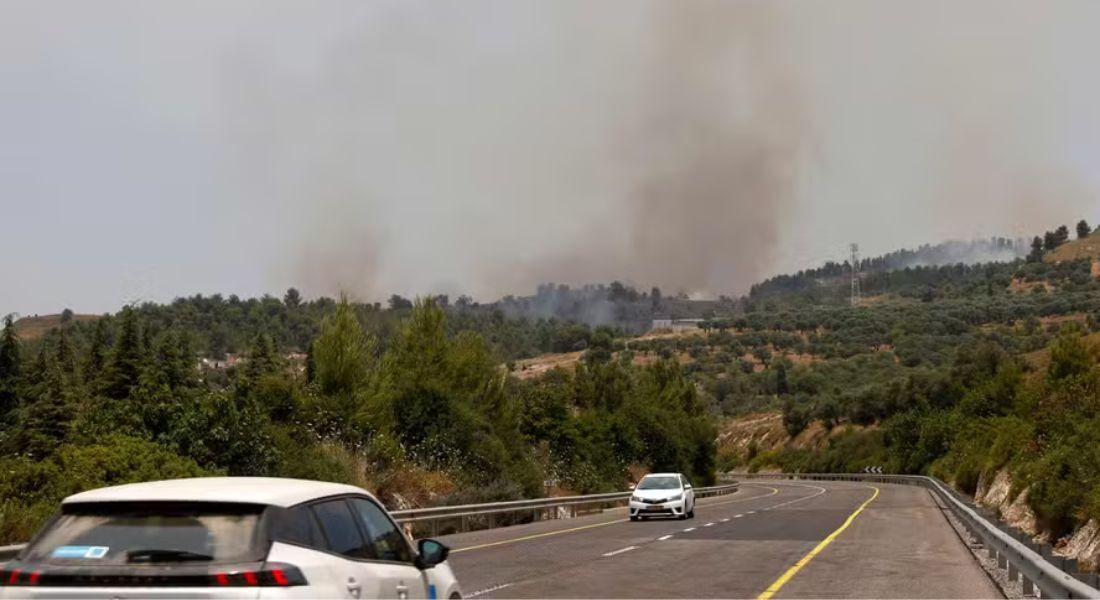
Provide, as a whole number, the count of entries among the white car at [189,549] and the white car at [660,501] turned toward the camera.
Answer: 1

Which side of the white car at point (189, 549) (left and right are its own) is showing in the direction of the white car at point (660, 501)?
front

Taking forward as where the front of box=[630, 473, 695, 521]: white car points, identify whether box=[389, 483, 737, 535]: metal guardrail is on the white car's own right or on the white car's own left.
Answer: on the white car's own right

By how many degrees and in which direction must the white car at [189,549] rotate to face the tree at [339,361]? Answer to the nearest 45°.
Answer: approximately 45° to its left

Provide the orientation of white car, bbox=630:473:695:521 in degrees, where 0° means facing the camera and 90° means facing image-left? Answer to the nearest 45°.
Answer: approximately 0°

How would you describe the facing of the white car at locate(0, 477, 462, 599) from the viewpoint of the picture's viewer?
facing away from the viewer and to the right of the viewer

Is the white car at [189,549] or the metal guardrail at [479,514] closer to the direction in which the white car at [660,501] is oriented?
the white car

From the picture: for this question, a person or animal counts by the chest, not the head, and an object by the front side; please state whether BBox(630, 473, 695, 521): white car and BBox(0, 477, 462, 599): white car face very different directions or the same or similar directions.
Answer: very different directions

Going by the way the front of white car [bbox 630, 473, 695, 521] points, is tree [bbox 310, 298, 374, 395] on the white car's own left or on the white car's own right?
on the white car's own right

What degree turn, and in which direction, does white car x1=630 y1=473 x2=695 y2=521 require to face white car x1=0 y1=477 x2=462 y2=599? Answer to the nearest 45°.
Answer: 0° — it already faces it
